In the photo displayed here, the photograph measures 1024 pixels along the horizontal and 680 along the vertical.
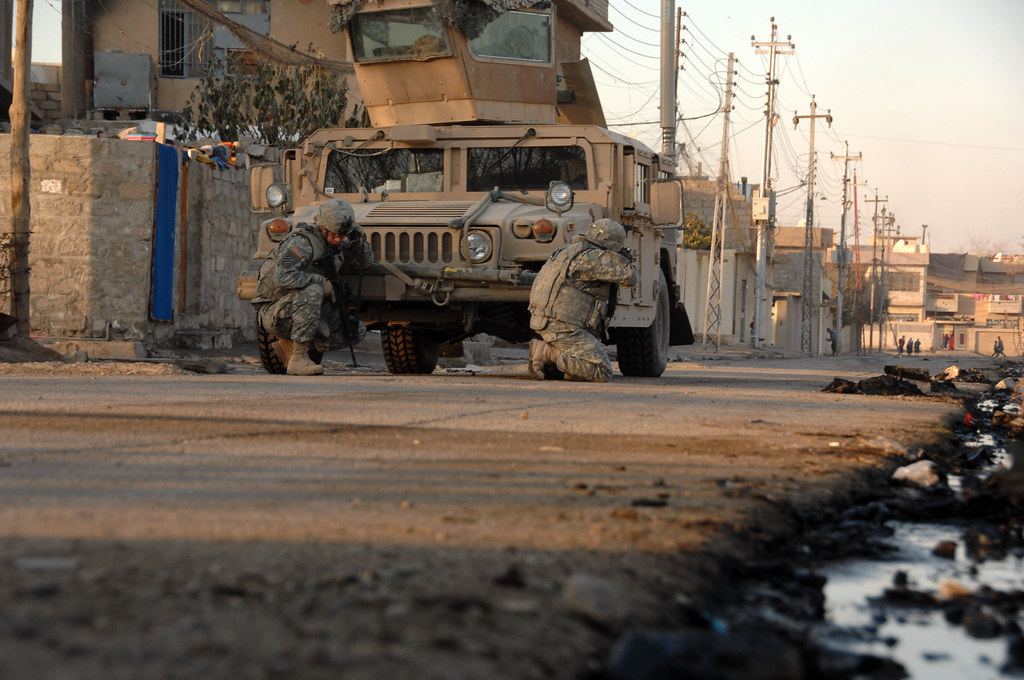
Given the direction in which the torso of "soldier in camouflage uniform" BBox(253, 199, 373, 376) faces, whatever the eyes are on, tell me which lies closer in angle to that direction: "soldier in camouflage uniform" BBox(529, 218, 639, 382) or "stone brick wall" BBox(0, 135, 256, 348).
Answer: the soldier in camouflage uniform

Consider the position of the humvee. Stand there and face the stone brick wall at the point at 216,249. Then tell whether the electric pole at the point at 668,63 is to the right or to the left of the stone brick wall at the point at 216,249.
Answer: right

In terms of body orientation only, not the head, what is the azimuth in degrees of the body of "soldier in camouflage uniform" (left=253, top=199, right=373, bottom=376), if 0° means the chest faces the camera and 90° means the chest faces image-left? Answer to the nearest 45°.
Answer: approximately 270°

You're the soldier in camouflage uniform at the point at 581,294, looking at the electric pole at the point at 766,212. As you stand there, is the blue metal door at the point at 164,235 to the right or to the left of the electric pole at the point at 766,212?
left

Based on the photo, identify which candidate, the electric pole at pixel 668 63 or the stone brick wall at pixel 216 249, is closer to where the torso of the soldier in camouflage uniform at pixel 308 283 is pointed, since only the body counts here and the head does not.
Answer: the electric pole
